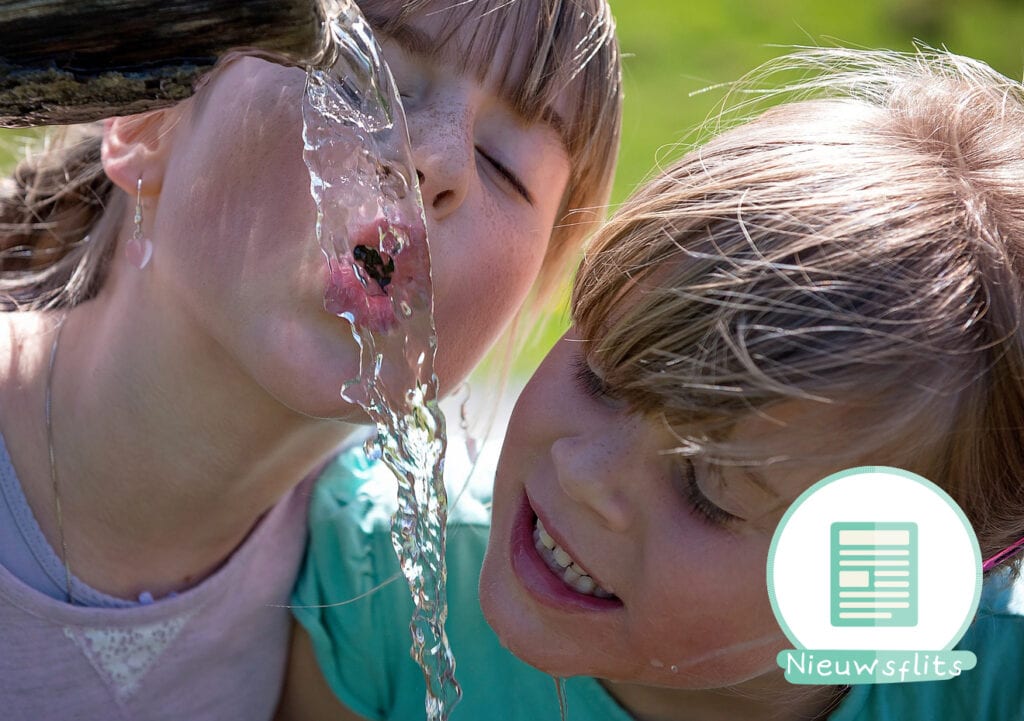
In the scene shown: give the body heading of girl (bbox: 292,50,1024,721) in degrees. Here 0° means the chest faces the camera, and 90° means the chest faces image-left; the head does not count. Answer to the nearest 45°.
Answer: approximately 45°

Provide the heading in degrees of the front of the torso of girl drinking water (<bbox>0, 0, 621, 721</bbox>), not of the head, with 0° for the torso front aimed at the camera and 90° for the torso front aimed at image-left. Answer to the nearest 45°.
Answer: approximately 315°

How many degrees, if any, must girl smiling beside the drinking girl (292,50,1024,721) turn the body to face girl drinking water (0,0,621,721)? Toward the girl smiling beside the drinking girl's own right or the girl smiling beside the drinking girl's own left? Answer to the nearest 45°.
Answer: approximately 45° to the girl smiling beside the drinking girl's own right
